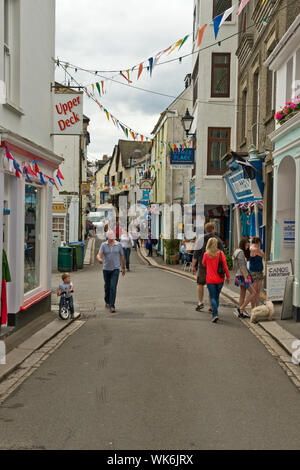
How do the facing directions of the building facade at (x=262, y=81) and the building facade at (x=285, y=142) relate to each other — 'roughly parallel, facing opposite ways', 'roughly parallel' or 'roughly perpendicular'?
roughly parallel

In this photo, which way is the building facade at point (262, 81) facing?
to the viewer's left

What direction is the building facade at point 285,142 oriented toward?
to the viewer's left

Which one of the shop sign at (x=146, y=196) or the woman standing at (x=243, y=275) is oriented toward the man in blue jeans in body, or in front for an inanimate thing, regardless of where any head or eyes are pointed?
the shop sign

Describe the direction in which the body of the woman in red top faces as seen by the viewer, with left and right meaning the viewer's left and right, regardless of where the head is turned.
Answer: facing away from the viewer

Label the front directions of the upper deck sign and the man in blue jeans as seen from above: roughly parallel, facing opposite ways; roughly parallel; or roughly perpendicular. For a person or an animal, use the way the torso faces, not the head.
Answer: roughly parallel

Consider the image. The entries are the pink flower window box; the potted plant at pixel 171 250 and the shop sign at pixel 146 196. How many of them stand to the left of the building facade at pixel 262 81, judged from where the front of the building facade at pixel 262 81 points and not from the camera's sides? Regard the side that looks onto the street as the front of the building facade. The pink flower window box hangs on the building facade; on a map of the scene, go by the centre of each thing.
1

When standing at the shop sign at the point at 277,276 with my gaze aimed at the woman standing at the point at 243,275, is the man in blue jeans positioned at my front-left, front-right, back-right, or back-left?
front-right

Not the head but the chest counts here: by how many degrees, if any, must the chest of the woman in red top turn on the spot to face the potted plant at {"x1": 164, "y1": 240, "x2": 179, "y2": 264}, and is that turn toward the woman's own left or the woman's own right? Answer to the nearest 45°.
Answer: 0° — they already face it

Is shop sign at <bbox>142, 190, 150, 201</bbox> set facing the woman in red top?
yes

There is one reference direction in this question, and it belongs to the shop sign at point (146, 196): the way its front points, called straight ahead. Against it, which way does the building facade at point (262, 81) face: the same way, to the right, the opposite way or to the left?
to the right

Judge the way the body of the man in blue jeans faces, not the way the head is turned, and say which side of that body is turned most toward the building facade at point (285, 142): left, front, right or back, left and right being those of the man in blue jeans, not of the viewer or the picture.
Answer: left

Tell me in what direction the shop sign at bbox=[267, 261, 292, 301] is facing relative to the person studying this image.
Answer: facing the viewer

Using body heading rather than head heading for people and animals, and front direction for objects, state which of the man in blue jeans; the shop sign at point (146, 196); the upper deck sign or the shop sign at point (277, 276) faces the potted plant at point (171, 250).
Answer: the shop sign at point (146, 196)

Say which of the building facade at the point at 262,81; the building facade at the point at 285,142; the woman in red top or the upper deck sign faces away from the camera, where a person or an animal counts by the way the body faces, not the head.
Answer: the woman in red top

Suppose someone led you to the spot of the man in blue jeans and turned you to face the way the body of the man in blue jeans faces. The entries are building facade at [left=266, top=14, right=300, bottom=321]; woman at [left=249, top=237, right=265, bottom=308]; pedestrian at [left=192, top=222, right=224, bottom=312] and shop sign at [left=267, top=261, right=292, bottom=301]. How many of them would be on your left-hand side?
4

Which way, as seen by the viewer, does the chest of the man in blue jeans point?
toward the camera
